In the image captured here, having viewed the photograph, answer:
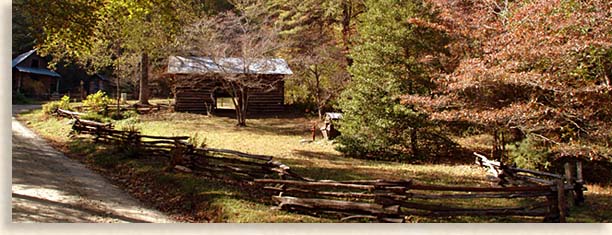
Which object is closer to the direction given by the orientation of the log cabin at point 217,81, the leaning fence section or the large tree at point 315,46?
the leaning fence section

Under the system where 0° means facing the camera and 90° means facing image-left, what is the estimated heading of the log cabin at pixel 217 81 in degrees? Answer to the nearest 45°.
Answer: approximately 0°

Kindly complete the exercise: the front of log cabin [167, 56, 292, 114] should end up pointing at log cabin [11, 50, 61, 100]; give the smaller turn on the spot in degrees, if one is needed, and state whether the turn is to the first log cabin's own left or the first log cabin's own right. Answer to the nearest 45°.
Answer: approximately 135° to the first log cabin's own right

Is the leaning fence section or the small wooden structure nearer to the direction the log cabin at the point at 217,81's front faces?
the leaning fence section

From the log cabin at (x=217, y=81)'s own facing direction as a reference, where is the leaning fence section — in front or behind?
in front

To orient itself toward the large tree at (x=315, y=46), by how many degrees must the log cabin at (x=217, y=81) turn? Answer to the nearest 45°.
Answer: approximately 90° to its left

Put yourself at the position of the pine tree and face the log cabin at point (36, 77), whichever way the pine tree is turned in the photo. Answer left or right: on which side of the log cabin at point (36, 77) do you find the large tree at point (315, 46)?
right

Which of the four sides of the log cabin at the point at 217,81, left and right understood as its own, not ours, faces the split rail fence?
front

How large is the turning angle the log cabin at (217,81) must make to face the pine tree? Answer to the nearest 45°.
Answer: approximately 45° to its left

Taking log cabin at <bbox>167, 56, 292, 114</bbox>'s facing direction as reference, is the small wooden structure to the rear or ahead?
ahead
